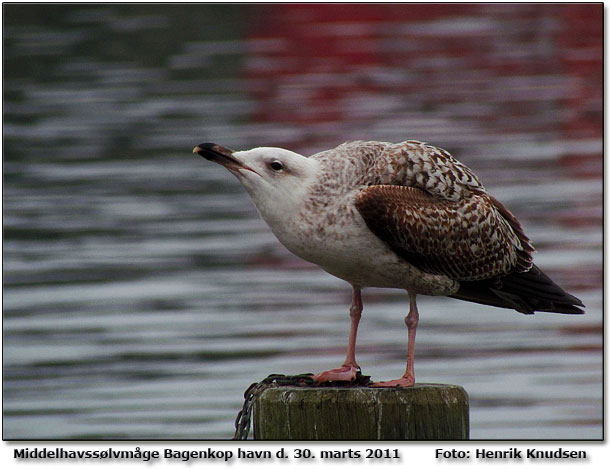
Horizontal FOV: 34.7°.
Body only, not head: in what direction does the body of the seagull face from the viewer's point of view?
to the viewer's left
